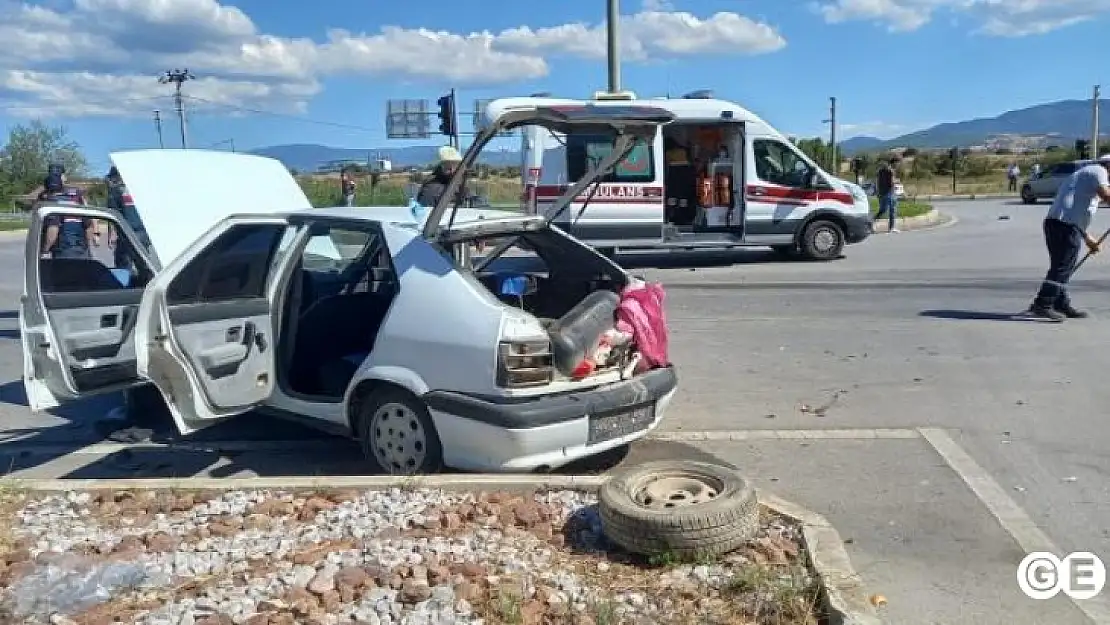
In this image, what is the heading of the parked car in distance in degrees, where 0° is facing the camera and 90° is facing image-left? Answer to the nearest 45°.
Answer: approximately 90°

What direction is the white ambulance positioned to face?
to the viewer's right

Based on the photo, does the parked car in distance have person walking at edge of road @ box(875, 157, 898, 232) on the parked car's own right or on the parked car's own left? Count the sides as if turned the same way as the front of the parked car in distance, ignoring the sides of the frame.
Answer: on the parked car's own left

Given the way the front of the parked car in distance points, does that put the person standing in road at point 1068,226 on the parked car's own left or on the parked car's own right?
on the parked car's own left

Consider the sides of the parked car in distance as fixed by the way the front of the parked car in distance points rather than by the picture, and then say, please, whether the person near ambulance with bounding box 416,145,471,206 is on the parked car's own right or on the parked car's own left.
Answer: on the parked car's own left

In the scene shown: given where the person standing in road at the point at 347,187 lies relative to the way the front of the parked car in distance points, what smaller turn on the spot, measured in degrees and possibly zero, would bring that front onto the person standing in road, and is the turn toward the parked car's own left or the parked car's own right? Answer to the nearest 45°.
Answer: approximately 45° to the parked car's own left

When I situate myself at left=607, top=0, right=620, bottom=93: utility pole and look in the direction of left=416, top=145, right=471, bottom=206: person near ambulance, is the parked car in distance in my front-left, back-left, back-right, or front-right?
back-left

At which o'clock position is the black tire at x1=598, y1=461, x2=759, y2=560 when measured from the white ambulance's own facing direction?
The black tire is roughly at 3 o'clock from the white ambulance.
